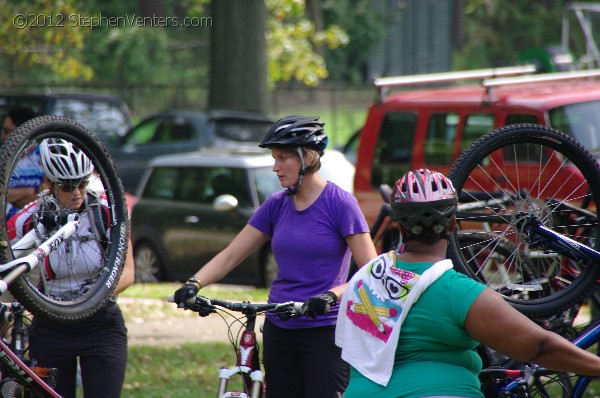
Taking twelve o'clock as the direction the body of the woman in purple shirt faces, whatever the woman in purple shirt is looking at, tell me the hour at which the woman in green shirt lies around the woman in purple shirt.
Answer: The woman in green shirt is roughly at 10 o'clock from the woman in purple shirt.

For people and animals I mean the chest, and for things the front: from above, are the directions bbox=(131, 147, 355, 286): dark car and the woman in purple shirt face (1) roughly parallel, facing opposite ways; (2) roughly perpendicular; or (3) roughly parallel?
roughly perpendicular

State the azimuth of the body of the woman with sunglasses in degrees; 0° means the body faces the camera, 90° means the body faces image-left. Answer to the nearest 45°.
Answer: approximately 0°

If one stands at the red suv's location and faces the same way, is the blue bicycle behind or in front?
in front

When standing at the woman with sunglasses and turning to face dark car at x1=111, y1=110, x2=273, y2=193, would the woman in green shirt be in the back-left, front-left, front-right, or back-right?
back-right

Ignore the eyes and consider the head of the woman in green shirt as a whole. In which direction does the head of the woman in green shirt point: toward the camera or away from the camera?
away from the camera

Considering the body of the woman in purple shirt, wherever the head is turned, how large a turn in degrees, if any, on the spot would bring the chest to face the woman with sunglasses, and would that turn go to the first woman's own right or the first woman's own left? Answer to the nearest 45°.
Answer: approximately 45° to the first woman's own right

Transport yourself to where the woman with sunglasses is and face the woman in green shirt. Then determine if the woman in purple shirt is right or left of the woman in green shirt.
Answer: left

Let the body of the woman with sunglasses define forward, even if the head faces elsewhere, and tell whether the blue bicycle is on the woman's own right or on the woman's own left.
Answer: on the woman's own left

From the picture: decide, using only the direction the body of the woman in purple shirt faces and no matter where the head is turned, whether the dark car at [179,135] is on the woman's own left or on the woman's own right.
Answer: on the woman's own right

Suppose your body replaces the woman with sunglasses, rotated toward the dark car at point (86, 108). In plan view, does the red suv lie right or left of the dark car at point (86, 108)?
right

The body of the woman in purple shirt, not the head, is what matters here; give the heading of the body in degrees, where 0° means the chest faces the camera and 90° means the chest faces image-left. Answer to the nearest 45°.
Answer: approximately 45°

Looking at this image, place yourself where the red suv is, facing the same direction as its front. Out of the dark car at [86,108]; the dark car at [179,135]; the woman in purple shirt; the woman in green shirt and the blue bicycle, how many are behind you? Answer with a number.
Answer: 2
